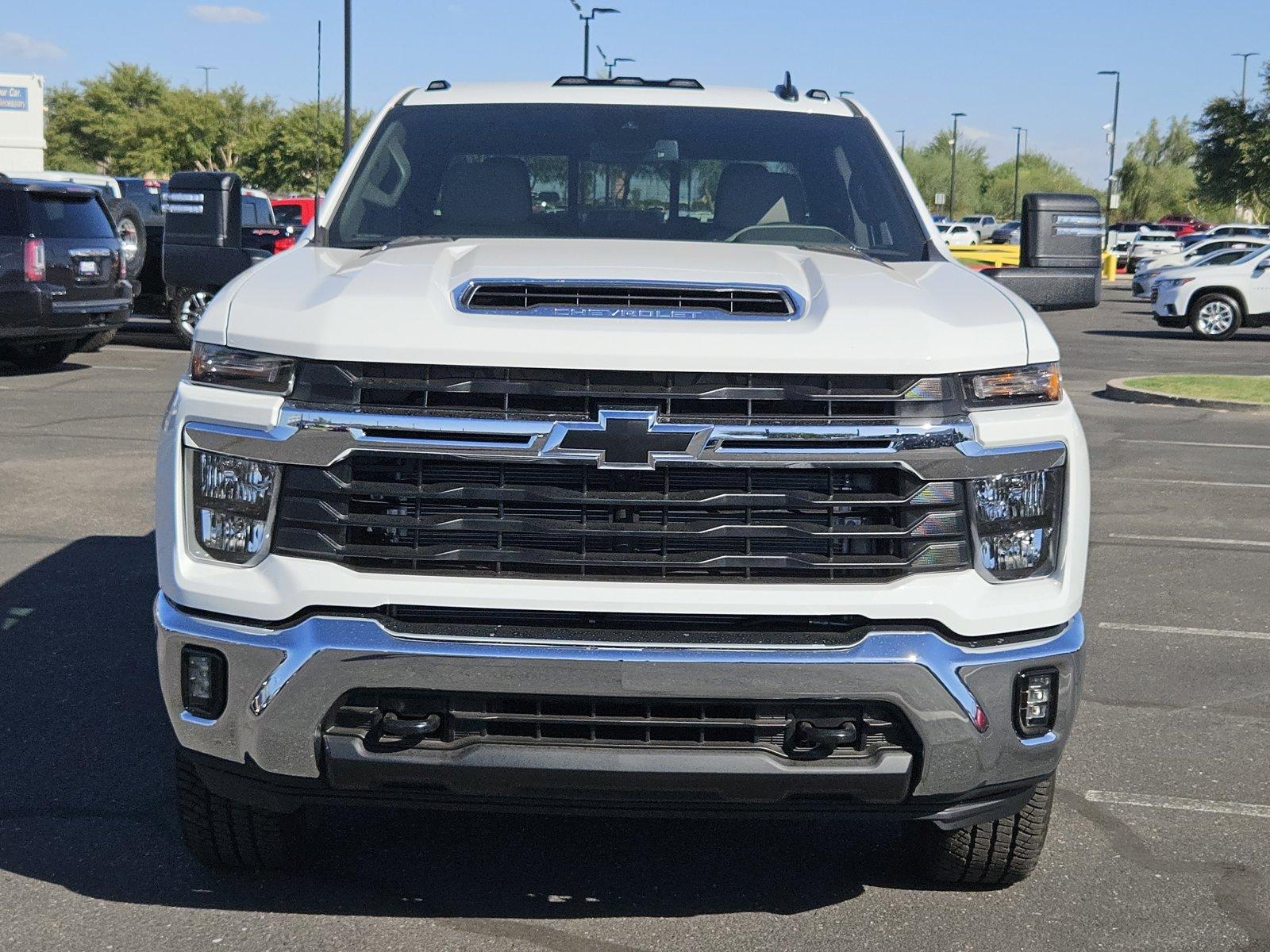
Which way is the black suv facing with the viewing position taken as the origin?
facing away from the viewer and to the left of the viewer

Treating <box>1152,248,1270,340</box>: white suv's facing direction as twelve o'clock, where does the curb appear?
The curb is roughly at 9 o'clock from the white suv.

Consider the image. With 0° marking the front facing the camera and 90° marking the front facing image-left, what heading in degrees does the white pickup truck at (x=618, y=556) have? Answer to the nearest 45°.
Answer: approximately 0°

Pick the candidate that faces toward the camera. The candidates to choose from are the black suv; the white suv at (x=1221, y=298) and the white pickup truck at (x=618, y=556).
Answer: the white pickup truck

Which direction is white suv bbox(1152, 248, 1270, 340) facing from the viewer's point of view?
to the viewer's left

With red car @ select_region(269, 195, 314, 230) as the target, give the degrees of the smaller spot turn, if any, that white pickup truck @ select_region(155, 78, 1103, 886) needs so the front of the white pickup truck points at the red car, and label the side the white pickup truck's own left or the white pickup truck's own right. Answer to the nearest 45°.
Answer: approximately 180°

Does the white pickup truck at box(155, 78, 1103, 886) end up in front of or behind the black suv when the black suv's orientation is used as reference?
behind

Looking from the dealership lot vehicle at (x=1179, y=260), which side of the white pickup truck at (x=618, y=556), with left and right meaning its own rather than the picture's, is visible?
back

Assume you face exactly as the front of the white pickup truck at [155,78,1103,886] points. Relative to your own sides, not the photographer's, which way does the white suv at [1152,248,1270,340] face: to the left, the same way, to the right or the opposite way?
to the right

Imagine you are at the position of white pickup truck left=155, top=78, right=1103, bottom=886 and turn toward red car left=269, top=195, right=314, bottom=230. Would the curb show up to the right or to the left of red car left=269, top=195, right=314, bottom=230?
right

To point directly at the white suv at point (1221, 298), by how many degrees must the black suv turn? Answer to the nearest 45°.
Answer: approximately 135° to its right
